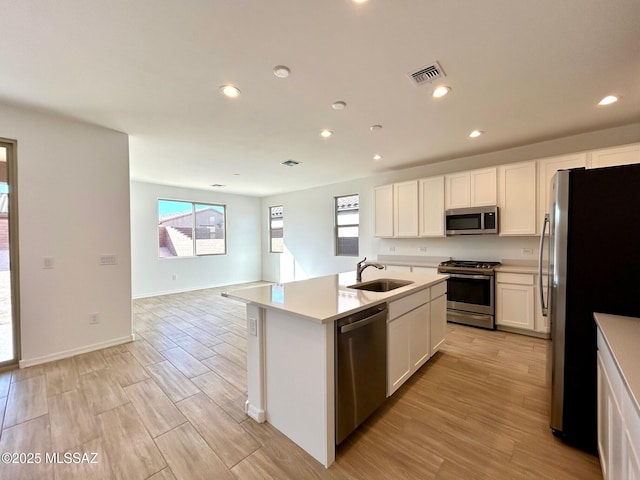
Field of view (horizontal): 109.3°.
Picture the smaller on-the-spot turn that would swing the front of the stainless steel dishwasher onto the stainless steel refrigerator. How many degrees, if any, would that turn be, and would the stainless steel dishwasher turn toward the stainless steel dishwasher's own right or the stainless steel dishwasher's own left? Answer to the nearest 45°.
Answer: approximately 45° to the stainless steel dishwasher's own left

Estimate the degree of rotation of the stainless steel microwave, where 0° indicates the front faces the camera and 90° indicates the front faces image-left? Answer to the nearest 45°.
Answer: approximately 0°

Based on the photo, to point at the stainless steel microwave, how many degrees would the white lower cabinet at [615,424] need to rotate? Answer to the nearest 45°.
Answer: approximately 45° to its right

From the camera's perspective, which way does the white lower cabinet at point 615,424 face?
to the viewer's left

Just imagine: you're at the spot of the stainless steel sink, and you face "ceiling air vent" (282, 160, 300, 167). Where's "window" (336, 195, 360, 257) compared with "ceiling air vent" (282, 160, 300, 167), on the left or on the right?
right

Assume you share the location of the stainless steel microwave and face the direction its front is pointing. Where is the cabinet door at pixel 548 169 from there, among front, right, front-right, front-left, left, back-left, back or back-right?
left

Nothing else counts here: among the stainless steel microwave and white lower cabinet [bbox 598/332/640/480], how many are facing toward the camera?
1

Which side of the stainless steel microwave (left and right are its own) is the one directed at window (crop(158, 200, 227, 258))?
right

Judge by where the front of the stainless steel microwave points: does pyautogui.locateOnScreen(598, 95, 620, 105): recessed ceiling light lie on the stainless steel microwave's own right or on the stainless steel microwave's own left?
on the stainless steel microwave's own left

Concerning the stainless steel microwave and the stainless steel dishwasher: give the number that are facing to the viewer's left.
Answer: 0
